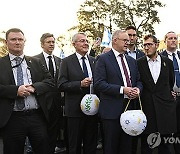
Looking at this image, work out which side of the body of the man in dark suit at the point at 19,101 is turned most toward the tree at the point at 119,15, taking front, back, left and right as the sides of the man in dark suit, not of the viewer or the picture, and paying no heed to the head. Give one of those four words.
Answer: back

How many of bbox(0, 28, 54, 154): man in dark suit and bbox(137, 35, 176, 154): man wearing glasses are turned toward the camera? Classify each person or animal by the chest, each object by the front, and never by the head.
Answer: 2

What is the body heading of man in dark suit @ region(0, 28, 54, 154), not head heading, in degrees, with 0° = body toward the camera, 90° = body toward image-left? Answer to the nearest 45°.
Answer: approximately 0°

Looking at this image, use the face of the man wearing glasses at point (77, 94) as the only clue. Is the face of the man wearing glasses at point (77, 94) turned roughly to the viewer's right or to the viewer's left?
to the viewer's right

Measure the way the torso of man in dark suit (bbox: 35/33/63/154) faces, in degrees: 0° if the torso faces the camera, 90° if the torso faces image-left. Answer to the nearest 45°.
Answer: approximately 315°

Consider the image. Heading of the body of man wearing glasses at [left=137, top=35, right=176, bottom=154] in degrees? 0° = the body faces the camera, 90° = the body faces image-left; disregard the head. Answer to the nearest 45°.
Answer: approximately 0°

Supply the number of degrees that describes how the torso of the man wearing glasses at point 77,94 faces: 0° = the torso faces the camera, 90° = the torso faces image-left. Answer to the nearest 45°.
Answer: approximately 315°

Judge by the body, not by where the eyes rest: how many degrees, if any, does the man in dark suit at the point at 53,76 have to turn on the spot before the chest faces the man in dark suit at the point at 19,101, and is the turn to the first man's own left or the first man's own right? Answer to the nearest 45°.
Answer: approximately 45° to the first man's own right

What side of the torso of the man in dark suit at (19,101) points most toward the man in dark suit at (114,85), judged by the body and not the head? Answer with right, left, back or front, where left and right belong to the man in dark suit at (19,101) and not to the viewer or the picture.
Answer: left
